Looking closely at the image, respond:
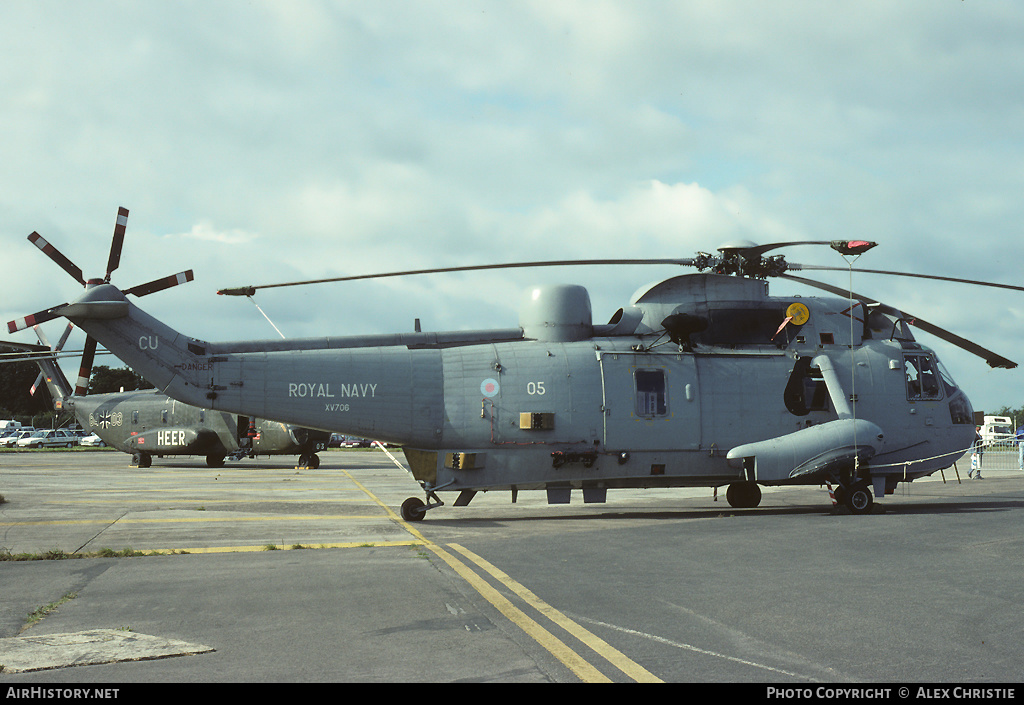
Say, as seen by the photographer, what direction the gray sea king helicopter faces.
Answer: facing to the right of the viewer
